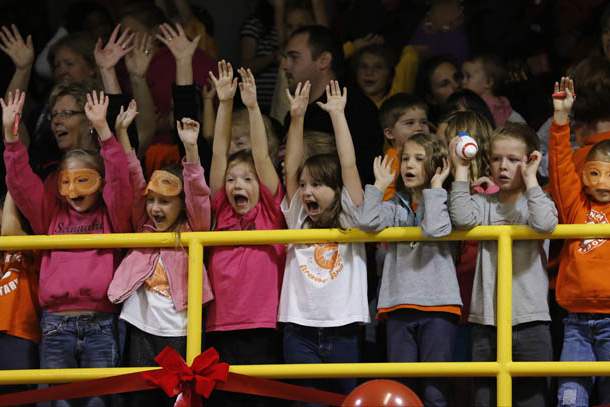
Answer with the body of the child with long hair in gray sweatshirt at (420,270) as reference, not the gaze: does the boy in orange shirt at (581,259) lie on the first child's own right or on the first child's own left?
on the first child's own left

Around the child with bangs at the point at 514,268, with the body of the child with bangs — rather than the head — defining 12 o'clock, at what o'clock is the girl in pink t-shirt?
The girl in pink t-shirt is roughly at 3 o'clock from the child with bangs.

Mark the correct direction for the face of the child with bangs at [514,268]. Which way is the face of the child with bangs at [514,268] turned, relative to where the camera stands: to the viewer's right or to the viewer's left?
to the viewer's left

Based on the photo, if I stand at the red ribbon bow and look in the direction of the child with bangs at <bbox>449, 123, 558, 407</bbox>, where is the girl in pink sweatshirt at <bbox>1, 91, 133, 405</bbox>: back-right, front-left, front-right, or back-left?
back-left

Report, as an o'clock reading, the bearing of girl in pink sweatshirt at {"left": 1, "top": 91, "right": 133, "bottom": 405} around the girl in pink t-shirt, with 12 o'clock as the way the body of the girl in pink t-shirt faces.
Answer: The girl in pink sweatshirt is roughly at 3 o'clock from the girl in pink t-shirt.

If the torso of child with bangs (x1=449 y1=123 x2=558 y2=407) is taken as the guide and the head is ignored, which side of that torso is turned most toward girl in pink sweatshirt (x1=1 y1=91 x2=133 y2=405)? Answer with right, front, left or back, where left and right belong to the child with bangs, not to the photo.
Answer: right

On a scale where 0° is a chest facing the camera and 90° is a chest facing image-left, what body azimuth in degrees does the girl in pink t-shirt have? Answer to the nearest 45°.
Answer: approximately 0°

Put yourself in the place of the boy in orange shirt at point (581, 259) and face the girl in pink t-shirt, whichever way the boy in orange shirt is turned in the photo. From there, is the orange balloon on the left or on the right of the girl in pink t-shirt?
left
